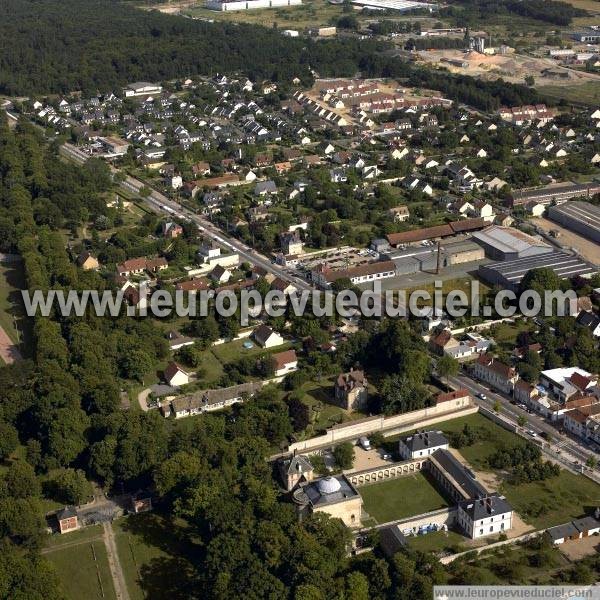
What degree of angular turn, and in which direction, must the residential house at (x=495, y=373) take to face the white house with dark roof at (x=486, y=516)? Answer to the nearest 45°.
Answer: approximately 45° to its left

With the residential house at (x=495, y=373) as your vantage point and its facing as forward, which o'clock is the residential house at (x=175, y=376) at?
the residential house at (x=175, y=376) is roughly at 1 o'clock from the residential house at (x=495, y=373).

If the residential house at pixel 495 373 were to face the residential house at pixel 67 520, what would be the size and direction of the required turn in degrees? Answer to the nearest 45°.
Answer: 0° — it already faces it

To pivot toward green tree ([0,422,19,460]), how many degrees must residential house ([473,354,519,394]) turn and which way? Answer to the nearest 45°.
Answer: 0° — it already faces it

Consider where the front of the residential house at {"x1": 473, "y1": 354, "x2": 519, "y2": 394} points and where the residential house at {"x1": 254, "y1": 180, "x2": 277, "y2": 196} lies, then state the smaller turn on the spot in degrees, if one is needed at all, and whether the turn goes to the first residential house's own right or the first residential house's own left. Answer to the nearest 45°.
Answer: approximately 90° to the first residential house's own right

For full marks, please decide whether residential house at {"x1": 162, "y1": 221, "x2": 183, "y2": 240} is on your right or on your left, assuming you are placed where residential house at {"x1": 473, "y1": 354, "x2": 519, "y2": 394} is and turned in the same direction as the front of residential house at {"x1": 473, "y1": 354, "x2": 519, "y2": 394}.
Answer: on your right

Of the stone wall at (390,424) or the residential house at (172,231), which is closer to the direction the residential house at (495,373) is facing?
the stone wall

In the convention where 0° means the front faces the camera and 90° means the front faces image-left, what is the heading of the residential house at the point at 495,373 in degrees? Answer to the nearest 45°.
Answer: approximately 45°
